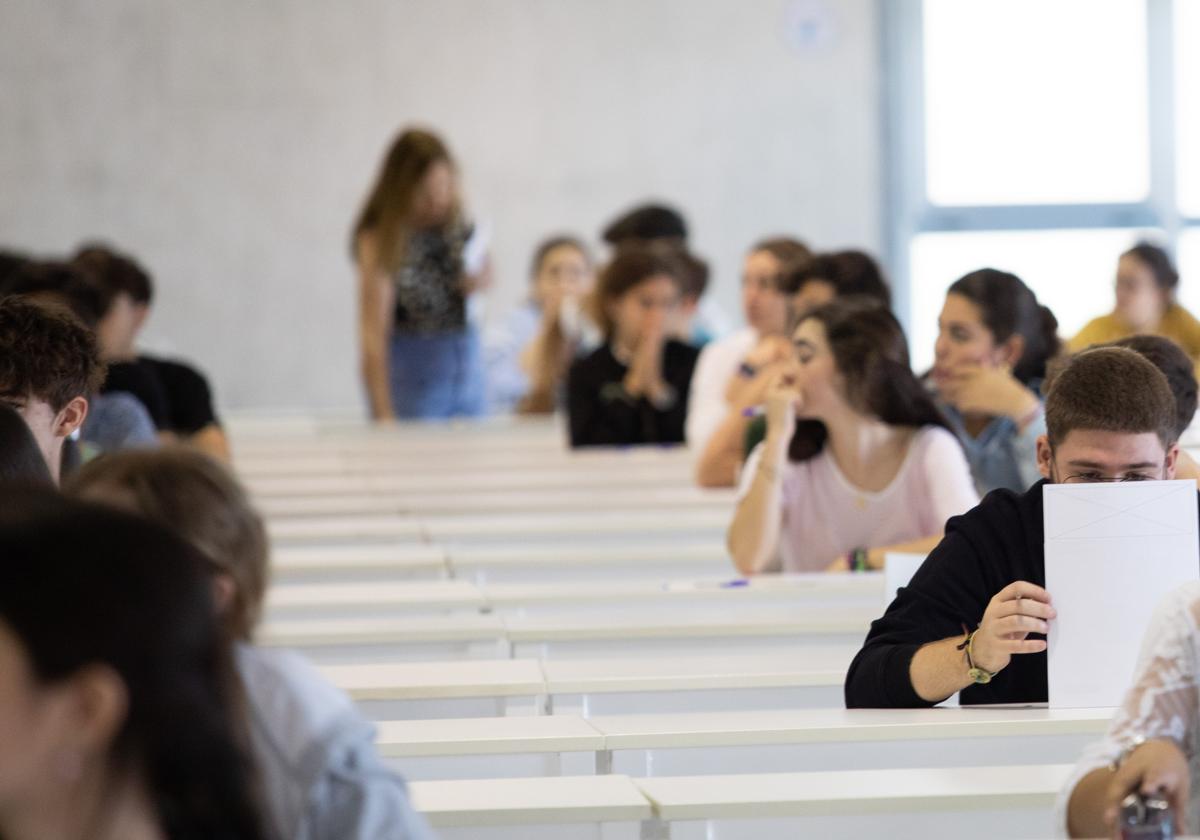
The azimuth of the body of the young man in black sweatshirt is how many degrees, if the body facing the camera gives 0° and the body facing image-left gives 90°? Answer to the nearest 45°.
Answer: approximately 0°

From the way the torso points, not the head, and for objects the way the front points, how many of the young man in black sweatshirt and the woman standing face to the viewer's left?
0

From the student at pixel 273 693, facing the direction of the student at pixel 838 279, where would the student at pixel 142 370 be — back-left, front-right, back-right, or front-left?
front-left

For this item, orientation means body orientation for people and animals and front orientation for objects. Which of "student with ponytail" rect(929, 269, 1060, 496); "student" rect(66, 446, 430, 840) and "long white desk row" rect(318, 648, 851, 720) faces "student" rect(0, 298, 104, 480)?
the student with ponytail

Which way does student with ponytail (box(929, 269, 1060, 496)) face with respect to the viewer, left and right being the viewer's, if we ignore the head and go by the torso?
facing the viewer and to the left of the viewer

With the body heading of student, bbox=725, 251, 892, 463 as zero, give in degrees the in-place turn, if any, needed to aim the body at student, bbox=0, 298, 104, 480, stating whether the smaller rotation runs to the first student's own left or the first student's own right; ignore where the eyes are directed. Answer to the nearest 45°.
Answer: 0° — they already face them

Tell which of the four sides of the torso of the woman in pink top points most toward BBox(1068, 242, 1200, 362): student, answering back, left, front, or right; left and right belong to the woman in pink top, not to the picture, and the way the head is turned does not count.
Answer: back

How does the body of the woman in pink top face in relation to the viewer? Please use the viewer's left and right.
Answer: facing the viewer
